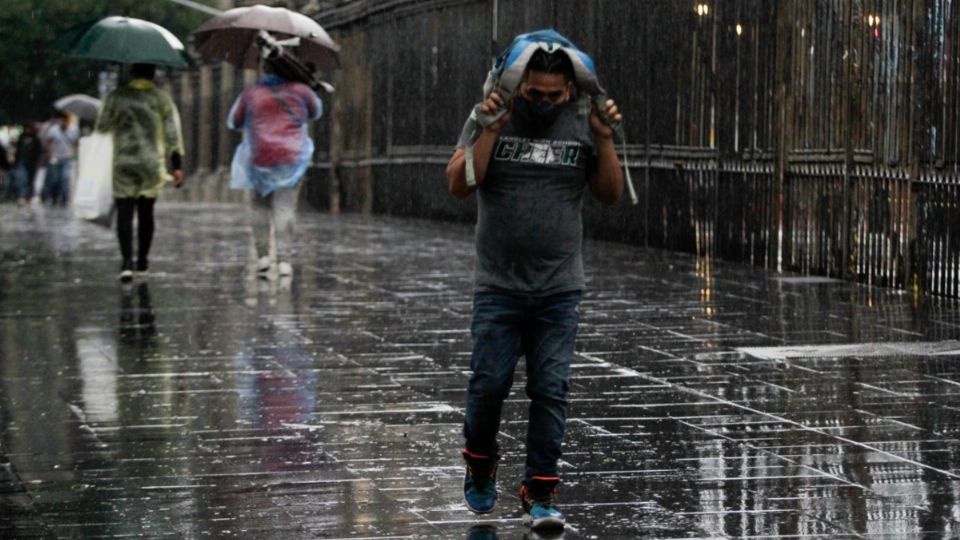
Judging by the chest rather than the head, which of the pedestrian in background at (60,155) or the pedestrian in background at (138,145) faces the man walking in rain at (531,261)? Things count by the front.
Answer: the pedestrian in background at (60,155)

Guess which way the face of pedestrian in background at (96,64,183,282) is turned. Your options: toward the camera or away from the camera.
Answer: away from the camera

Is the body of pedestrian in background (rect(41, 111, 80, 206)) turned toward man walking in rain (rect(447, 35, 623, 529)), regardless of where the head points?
yes

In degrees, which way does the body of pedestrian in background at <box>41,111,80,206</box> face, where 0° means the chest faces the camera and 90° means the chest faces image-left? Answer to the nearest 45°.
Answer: approximately 0°

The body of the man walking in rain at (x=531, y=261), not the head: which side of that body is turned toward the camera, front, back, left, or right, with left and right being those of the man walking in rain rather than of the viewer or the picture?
front

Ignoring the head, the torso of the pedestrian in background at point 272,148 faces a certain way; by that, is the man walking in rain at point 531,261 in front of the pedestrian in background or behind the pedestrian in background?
behind

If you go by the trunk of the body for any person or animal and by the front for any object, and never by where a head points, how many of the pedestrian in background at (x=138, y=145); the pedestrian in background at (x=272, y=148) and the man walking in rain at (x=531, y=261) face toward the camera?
1

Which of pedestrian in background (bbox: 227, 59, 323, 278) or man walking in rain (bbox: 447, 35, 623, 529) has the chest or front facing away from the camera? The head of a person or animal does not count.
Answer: the pedestrian in background

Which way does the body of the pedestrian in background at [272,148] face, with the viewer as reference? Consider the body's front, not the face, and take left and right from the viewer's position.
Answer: facing away from the viewer

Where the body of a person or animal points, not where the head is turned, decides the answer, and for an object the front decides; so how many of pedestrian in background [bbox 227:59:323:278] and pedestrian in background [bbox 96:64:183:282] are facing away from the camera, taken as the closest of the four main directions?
2

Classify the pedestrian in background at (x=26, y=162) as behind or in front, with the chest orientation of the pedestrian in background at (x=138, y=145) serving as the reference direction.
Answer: in front

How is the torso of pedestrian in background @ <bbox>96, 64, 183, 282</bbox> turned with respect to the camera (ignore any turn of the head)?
away from the camera

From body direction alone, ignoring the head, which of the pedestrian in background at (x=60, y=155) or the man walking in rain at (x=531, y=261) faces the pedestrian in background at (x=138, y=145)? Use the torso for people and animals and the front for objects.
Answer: the pedestrian in background at (x=60, y=155)

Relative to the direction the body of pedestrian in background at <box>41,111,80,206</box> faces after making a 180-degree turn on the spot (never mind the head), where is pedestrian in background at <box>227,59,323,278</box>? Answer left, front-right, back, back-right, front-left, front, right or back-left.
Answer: back

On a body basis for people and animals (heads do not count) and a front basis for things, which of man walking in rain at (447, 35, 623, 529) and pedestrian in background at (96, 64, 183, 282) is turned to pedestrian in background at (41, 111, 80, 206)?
pedestrian in background at (96, 64, 183, 282)

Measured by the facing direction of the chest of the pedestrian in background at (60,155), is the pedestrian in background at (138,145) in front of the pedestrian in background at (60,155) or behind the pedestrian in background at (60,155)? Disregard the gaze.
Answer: in front

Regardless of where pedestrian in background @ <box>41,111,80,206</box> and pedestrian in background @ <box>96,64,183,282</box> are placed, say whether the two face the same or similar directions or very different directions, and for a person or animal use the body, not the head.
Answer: very different directions

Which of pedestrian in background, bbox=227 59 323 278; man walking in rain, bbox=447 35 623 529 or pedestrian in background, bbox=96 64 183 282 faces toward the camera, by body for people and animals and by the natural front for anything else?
the man walking in rain

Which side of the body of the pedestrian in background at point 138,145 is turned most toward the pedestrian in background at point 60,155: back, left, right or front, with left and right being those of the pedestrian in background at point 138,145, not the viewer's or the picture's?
front
